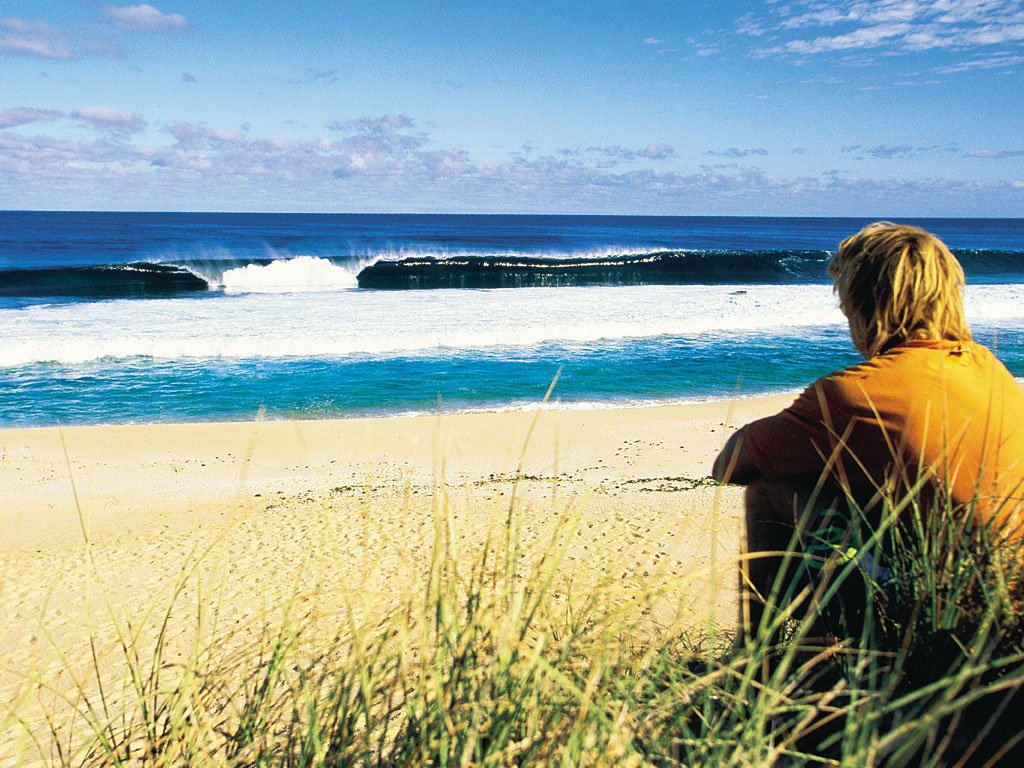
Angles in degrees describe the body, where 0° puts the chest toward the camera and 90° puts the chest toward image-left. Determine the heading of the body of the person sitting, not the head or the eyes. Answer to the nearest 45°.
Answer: approximately 135°

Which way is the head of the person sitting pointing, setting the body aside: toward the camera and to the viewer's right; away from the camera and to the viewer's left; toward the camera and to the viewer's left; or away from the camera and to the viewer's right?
away from the camera and to the viewer's left
